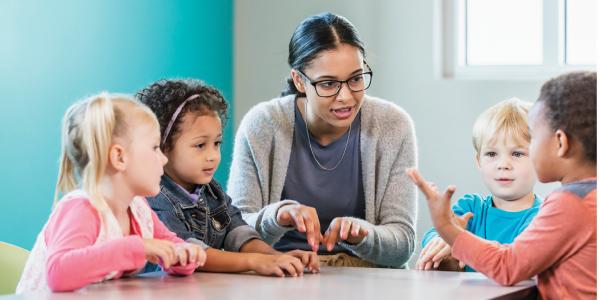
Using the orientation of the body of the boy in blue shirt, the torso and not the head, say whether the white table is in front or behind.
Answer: in front

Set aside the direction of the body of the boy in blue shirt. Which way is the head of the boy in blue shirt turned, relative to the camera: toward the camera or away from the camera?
toward the camera

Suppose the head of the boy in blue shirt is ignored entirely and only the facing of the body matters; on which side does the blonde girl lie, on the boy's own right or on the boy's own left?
on the boy's own right

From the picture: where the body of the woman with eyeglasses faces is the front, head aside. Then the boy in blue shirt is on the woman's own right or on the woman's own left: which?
on the woman's own left

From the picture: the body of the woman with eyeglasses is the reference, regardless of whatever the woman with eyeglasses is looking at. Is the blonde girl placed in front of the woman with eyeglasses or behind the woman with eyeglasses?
in front

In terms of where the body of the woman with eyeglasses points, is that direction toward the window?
no

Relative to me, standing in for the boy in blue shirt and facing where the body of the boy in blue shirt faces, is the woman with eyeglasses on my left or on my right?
on my right

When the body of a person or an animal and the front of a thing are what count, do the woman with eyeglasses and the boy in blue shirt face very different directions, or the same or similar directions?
same or similar directions

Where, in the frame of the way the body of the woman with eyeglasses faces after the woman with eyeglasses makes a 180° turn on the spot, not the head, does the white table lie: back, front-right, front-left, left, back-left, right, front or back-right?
back

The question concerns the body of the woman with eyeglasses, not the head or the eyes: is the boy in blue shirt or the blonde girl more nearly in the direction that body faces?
the blonde girl

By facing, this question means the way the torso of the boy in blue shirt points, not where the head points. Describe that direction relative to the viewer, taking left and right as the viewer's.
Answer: facing the viewer

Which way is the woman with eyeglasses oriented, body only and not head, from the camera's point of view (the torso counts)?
toward the camera

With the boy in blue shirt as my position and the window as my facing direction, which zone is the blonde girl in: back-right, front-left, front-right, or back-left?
back-left

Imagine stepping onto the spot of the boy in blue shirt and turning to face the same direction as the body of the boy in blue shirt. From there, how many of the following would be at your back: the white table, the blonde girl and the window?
1

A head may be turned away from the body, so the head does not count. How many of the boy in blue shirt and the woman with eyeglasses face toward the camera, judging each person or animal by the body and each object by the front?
2

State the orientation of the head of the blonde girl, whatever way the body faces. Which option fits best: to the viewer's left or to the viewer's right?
to the viewer's right
